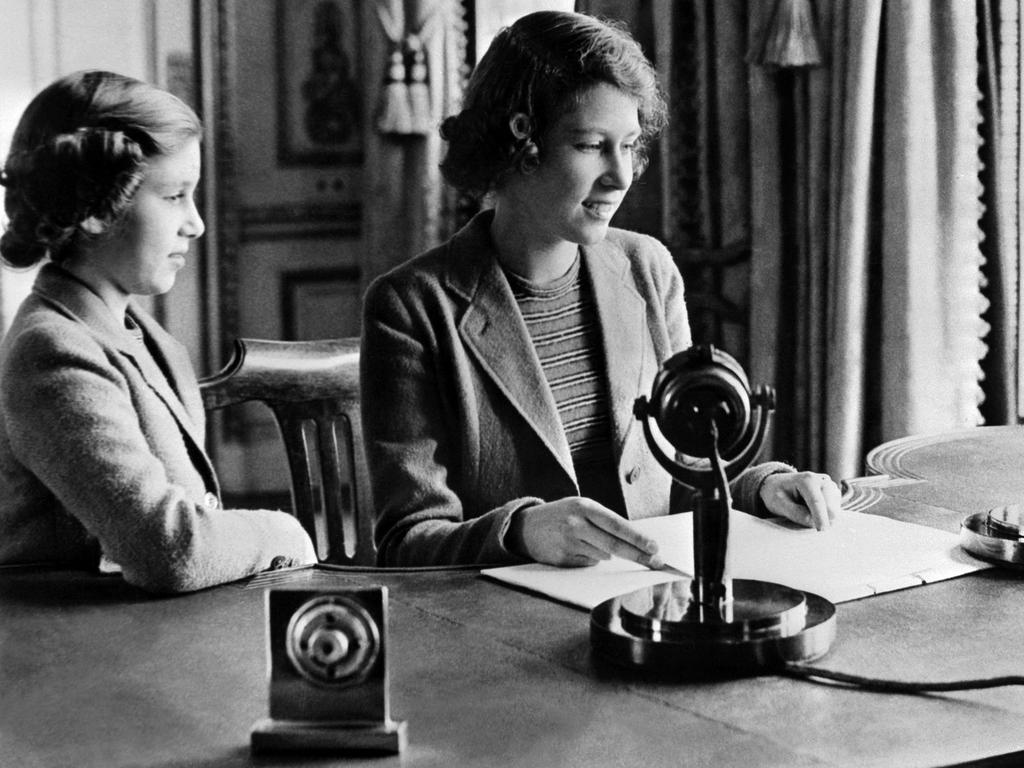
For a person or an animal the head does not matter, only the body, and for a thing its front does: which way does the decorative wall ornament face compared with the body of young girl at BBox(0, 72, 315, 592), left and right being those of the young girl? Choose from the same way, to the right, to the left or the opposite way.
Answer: to the right

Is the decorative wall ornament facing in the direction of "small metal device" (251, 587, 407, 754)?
yes

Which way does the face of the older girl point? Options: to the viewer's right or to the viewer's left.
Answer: to the viewer's right

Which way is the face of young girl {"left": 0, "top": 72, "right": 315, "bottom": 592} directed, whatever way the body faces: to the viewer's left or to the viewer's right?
to the viewer's right

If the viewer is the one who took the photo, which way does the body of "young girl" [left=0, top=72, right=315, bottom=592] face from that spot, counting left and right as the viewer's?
facing to the right of the viewer

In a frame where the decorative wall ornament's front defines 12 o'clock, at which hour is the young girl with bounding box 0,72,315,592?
The young girl is roughly at 12 o'clock from the decorative wall ornament.

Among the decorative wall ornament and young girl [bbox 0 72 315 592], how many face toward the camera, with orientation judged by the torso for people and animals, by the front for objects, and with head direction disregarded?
1
